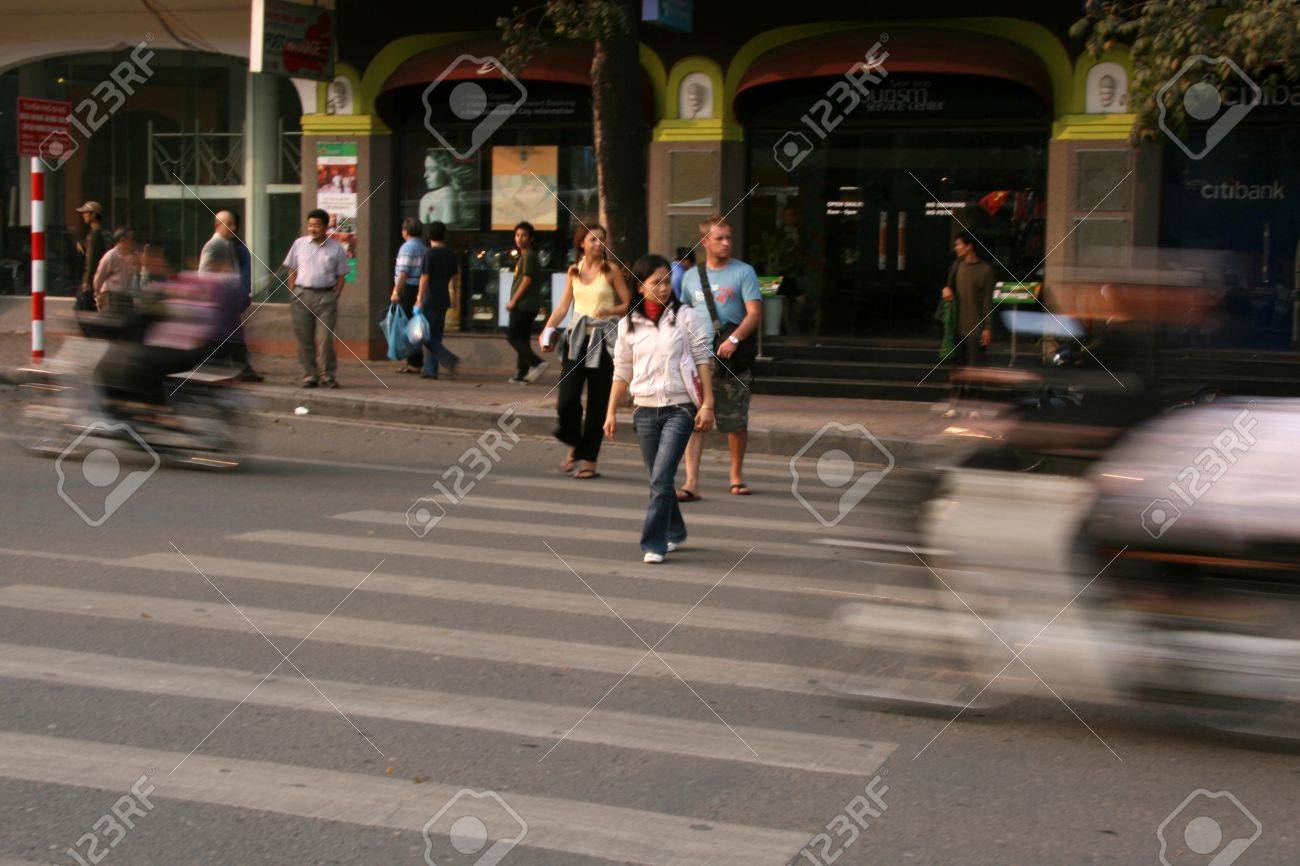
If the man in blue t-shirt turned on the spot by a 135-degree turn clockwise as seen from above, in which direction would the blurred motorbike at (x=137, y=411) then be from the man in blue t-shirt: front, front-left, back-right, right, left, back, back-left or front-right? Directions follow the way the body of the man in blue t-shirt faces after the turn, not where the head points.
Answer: front-left

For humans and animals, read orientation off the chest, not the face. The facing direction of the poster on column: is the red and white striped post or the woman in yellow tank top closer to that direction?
the woman in yellow tank top

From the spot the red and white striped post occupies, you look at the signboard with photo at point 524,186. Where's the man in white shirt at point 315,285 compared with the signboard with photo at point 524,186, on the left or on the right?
right

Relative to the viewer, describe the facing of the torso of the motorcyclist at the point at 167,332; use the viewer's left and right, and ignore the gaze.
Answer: facing to the left of the viewer

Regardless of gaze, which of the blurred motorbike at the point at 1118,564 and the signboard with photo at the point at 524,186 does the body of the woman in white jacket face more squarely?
the blurred motorbike

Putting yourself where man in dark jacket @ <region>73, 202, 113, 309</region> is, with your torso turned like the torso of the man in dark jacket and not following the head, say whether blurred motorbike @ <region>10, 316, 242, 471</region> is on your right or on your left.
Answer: on your left

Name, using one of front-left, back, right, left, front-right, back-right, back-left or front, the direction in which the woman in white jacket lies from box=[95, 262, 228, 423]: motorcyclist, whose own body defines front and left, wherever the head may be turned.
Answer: back-left

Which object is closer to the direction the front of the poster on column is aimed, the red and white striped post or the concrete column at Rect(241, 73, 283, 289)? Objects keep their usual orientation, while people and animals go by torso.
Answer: the red and white striped post
